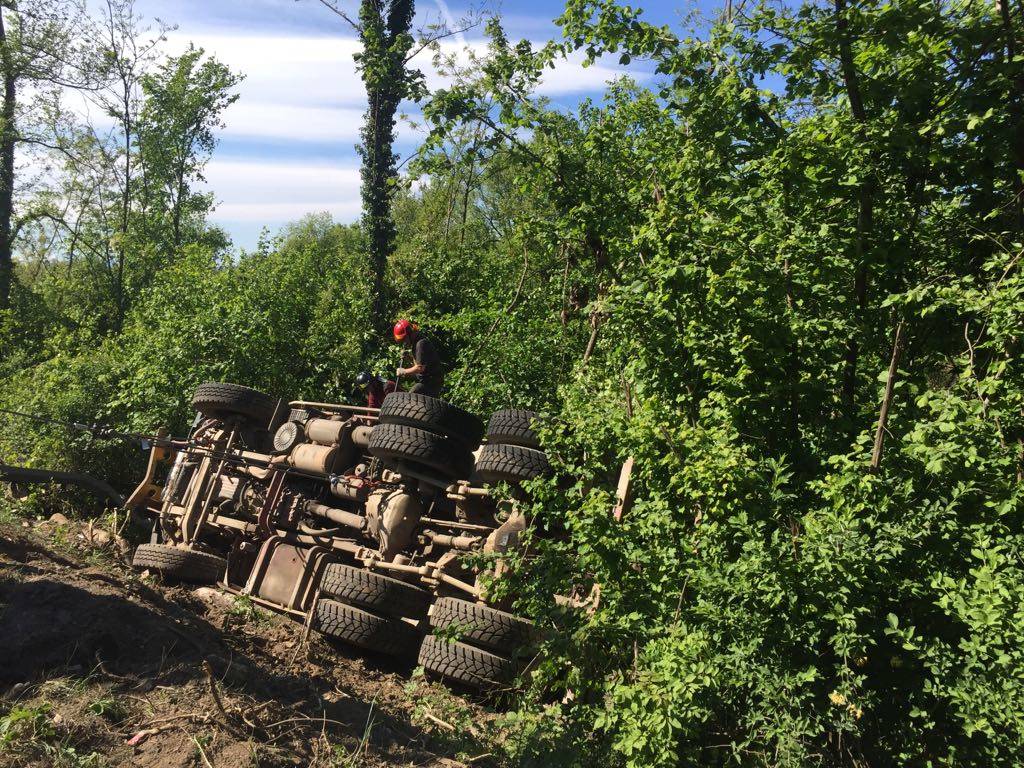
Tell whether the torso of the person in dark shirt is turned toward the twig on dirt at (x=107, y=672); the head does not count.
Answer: no

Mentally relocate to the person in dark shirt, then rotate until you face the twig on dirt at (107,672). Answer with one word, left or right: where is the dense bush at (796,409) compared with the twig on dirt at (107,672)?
left

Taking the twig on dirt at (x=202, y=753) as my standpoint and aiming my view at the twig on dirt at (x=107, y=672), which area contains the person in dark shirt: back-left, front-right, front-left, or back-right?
front-right

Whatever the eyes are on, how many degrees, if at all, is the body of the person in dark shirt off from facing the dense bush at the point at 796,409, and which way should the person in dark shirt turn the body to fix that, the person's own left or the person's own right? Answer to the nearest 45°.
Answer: approximately 135° to the person's own left

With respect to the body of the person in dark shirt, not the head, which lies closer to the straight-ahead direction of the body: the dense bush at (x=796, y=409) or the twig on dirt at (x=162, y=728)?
the twig on dirt

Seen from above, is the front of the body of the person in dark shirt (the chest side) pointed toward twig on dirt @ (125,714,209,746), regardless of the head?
no

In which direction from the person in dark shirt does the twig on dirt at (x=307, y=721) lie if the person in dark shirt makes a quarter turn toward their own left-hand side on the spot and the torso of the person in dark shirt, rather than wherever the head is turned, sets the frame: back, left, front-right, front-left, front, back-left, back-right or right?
front

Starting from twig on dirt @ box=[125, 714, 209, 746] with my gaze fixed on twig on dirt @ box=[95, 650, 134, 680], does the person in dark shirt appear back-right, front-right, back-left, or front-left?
front-right

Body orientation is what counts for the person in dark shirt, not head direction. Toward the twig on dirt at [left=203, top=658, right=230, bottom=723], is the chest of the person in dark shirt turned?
no

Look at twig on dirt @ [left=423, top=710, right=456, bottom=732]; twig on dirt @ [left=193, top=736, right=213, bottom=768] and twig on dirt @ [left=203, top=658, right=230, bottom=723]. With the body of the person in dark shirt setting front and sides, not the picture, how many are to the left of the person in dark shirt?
3

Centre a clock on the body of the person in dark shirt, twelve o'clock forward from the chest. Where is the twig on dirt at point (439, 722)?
The twig on dirt is roughly at 9 o'clock from the person in dark shirt.

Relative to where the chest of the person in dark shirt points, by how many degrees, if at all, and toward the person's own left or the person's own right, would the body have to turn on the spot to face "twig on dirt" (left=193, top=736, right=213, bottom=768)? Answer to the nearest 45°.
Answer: approximately 90° to the person's own left

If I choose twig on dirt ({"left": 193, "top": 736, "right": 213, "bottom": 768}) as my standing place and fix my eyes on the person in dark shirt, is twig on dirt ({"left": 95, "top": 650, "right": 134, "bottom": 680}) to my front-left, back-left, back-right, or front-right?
front-left

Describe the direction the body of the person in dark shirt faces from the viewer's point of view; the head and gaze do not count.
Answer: to the viewer's left
